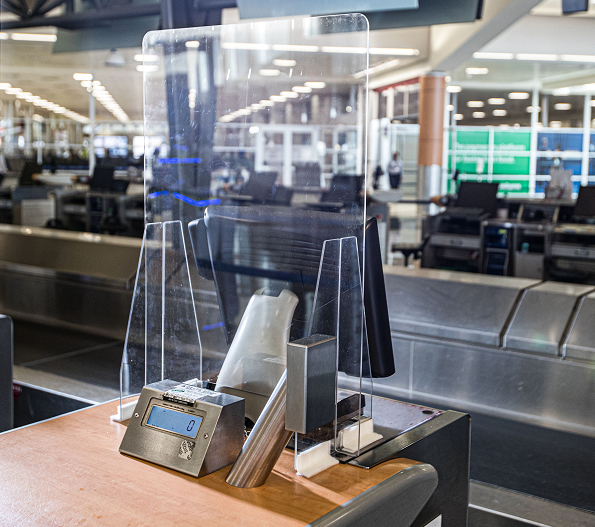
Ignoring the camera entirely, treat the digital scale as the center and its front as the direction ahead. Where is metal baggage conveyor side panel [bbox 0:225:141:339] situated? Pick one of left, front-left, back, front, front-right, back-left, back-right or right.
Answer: back-right
